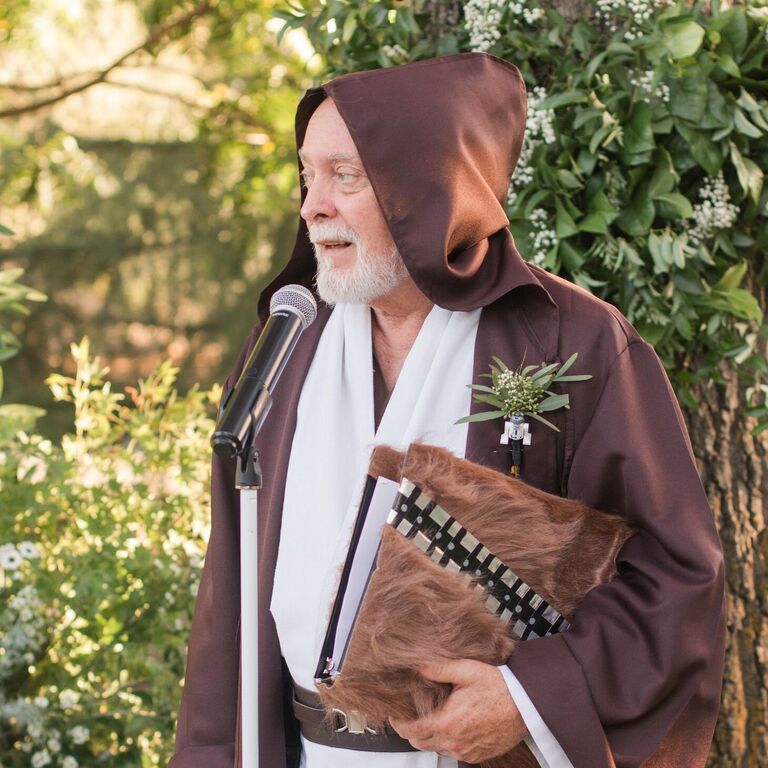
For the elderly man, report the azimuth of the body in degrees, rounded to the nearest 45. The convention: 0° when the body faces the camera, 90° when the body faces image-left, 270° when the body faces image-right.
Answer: approximately 45°

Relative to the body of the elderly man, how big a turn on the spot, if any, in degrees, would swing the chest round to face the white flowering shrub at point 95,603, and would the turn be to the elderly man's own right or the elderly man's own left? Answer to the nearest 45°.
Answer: approximately 90° to the elderly man's own right

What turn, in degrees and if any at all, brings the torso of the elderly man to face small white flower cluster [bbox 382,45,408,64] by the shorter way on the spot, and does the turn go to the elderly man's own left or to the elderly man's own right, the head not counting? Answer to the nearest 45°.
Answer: approximately 135° to the elderly man's own right

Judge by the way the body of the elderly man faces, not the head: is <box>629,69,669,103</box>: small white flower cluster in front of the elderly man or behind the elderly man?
behind
